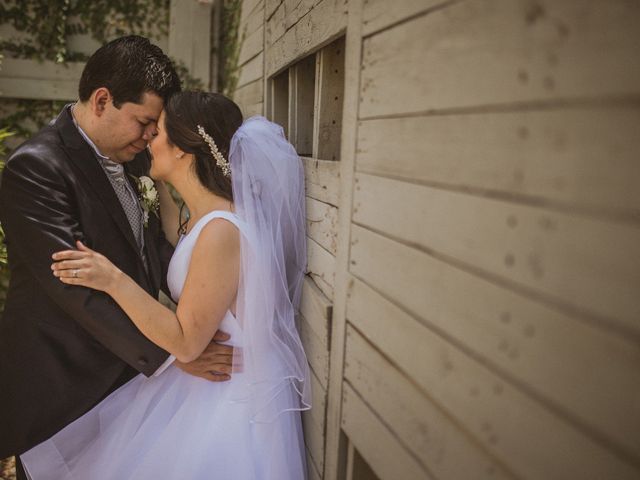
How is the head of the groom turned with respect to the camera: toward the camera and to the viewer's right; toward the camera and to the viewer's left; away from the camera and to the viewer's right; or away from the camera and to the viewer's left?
toward the camera and to the viewer's right

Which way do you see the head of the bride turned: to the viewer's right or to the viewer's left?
to the viewer's left

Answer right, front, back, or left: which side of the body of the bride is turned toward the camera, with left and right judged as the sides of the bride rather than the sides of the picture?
left
